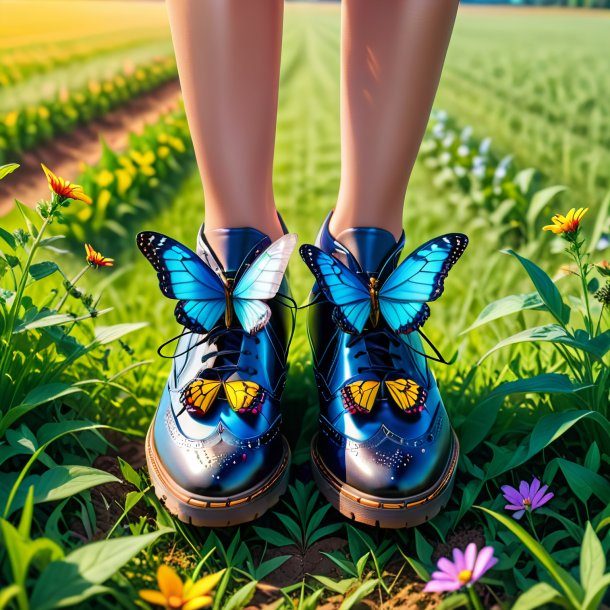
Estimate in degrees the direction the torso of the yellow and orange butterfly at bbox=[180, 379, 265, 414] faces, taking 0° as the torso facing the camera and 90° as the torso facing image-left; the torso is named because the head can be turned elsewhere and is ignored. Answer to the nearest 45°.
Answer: approximately 180°

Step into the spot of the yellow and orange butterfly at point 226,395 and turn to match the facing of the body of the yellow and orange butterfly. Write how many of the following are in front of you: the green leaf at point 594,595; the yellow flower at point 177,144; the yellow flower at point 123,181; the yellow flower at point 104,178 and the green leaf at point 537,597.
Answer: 3

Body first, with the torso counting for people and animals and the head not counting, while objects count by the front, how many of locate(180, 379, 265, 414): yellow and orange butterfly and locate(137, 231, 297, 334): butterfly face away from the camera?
2

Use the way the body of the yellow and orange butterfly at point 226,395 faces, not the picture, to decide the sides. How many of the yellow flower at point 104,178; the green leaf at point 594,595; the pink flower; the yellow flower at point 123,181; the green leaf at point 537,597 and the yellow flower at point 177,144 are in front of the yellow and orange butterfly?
3

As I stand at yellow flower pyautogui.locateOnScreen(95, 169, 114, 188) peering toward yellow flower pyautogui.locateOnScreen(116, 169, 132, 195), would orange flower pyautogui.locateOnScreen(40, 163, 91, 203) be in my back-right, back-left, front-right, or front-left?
back-right

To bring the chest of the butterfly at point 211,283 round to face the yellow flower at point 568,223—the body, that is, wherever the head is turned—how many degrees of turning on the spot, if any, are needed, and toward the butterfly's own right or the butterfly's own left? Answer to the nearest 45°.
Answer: approximately 90° to the butterfly's own right

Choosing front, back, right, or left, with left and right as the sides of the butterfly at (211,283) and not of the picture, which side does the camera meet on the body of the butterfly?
back

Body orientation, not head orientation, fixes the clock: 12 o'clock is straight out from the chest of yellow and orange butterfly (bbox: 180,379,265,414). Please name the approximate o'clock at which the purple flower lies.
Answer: The purple flower is roughly at 4 o'clock from the yellow and orange butterfly.

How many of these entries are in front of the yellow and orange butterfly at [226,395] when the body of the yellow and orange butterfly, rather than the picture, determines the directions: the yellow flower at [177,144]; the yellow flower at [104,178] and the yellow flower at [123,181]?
3

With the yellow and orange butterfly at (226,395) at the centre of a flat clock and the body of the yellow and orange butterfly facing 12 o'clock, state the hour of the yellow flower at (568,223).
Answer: The yellow flower is roughly at 3 o'clock from the yellow and orange butterfly.

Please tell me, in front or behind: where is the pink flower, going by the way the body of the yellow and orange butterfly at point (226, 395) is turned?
behind

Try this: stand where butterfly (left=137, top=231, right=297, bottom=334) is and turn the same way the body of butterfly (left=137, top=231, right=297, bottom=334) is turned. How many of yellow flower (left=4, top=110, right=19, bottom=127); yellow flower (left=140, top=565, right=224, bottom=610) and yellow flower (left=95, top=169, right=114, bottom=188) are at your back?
1
